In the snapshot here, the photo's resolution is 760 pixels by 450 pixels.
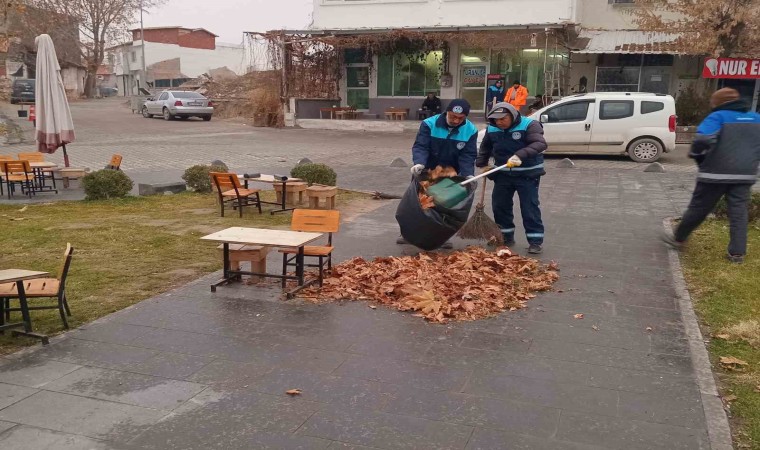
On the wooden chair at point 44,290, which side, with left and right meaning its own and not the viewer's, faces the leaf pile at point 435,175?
back

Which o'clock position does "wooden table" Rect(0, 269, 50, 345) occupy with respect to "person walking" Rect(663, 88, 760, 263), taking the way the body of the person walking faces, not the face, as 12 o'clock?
The wooden table is roughly at 9 o'clock from the person walking.

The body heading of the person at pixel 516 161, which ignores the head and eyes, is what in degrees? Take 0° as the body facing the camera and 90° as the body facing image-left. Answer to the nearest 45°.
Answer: approximately 45°

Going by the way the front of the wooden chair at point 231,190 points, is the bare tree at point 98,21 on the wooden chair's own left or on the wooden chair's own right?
on the wooden chair's own left

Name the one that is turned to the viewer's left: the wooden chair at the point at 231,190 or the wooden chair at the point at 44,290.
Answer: the wooden chair at the point at 44,290

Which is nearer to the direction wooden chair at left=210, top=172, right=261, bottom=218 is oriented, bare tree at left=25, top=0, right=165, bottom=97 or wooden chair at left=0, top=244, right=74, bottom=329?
the bare tree

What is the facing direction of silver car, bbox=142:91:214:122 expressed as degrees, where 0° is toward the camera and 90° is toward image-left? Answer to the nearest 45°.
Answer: approximately 135°

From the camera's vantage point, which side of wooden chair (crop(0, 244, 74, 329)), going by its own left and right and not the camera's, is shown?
left
